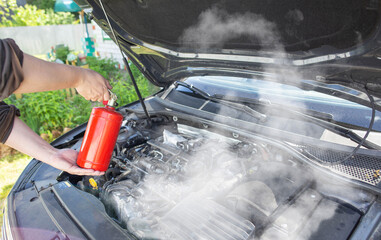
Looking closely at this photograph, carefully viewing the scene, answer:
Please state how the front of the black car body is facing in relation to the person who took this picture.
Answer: facing the viewer and to the left of the viewer

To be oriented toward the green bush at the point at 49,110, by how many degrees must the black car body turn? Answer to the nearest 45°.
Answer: approximately 90° to its right
